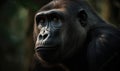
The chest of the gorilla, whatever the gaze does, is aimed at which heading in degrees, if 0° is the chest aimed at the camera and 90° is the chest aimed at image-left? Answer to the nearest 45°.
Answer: approximately 45°
